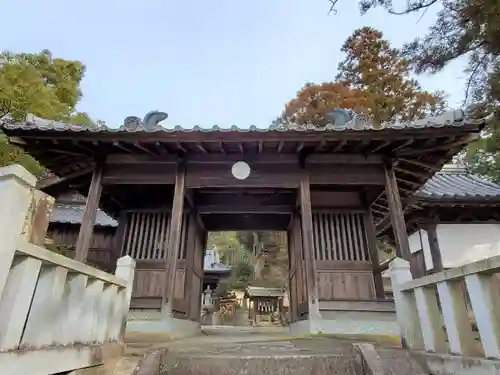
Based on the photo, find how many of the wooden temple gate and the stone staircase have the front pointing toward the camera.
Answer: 2

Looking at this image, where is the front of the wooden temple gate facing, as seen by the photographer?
facing the viewer

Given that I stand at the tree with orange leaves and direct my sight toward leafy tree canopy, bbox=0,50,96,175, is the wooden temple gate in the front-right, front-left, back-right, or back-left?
front-left

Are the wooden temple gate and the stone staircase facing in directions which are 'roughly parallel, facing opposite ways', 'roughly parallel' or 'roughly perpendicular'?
roughly parallel

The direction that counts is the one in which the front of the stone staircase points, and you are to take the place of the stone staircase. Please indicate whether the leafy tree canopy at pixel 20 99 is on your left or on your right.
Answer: on your right

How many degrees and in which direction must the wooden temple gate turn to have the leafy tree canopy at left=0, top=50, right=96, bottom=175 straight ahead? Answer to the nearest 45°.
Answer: approximately 90° to its right
